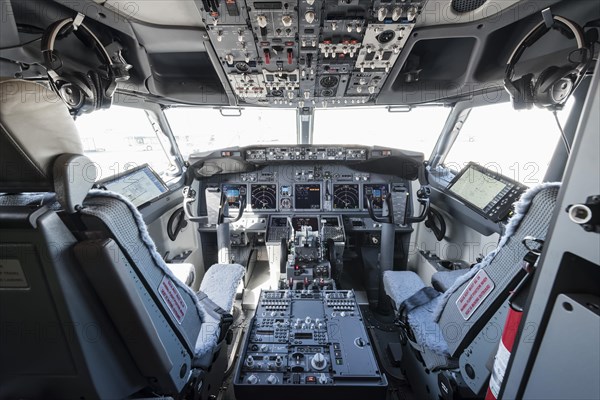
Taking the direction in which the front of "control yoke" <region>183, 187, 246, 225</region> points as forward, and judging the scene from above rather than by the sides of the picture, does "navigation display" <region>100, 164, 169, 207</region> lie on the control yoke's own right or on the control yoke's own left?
on the control yoke's own right

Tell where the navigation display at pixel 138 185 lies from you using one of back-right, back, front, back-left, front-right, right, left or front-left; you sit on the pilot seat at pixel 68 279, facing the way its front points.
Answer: front-left

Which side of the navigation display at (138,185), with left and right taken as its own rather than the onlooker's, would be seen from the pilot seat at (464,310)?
front

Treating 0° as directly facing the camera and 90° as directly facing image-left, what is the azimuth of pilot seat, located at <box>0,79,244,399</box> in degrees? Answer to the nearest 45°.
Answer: approximately 225°

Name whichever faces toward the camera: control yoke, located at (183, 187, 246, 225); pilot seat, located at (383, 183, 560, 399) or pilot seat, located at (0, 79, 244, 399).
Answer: the control yoke

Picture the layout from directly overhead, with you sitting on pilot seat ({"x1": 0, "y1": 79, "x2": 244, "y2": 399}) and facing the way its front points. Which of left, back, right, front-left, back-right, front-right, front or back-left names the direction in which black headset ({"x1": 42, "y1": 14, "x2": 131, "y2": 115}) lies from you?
front-left

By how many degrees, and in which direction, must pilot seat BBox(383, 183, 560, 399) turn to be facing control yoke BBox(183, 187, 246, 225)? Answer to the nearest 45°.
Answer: approximately 45° to its left

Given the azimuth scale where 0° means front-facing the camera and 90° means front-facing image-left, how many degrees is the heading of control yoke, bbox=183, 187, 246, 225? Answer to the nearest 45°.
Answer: approximately 0°

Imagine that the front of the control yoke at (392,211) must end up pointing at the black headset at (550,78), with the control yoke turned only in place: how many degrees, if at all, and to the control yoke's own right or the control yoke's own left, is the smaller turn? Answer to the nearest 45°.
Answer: approximately 45° to the control yoke's own left
